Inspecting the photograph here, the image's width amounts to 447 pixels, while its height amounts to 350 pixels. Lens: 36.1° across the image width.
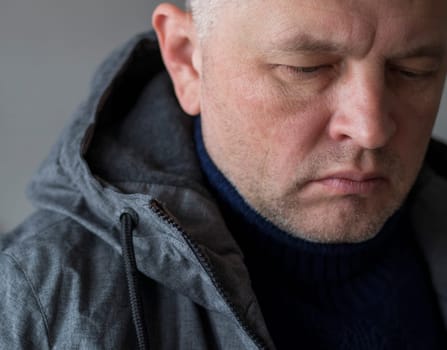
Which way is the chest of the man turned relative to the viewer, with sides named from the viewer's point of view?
facing the viewer and to the right of the viewer

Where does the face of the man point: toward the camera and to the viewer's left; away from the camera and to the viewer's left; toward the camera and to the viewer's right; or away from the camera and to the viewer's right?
toward the camera and to the viewer's right
